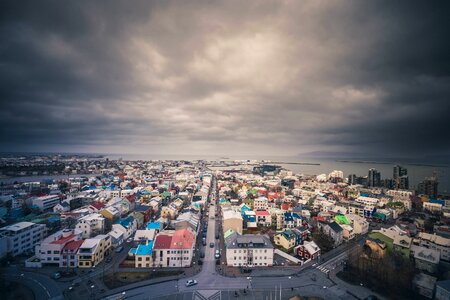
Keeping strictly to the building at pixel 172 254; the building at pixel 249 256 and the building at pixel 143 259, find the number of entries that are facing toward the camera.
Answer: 3

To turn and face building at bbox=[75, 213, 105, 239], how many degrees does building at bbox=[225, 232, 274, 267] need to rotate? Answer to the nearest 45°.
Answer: approximately 90° to its right

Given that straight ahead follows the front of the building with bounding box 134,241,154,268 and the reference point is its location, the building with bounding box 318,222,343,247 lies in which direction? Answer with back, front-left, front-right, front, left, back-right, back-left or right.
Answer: left

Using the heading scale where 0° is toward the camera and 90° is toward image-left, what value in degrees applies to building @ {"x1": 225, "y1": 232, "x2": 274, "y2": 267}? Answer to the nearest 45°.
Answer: approximately 0°

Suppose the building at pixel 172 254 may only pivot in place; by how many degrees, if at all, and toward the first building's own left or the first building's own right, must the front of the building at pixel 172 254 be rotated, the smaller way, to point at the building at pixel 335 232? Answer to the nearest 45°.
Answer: approximately 90° to the first building's own left

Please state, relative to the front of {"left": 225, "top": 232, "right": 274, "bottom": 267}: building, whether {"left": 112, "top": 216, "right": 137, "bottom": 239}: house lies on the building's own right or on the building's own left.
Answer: on the building's own right

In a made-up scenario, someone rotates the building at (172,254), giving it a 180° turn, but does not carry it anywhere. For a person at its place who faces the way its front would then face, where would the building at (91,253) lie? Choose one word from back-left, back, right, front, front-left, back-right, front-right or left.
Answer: left

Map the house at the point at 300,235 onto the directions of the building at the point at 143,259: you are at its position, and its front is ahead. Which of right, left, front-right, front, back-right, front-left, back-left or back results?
left

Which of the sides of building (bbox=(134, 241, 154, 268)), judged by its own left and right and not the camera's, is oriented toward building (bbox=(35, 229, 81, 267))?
right

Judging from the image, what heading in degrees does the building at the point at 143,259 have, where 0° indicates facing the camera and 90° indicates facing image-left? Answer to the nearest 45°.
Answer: approximately 0°

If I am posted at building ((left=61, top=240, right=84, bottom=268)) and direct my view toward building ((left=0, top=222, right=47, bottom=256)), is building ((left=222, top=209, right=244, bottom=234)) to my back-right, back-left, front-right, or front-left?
back-right
